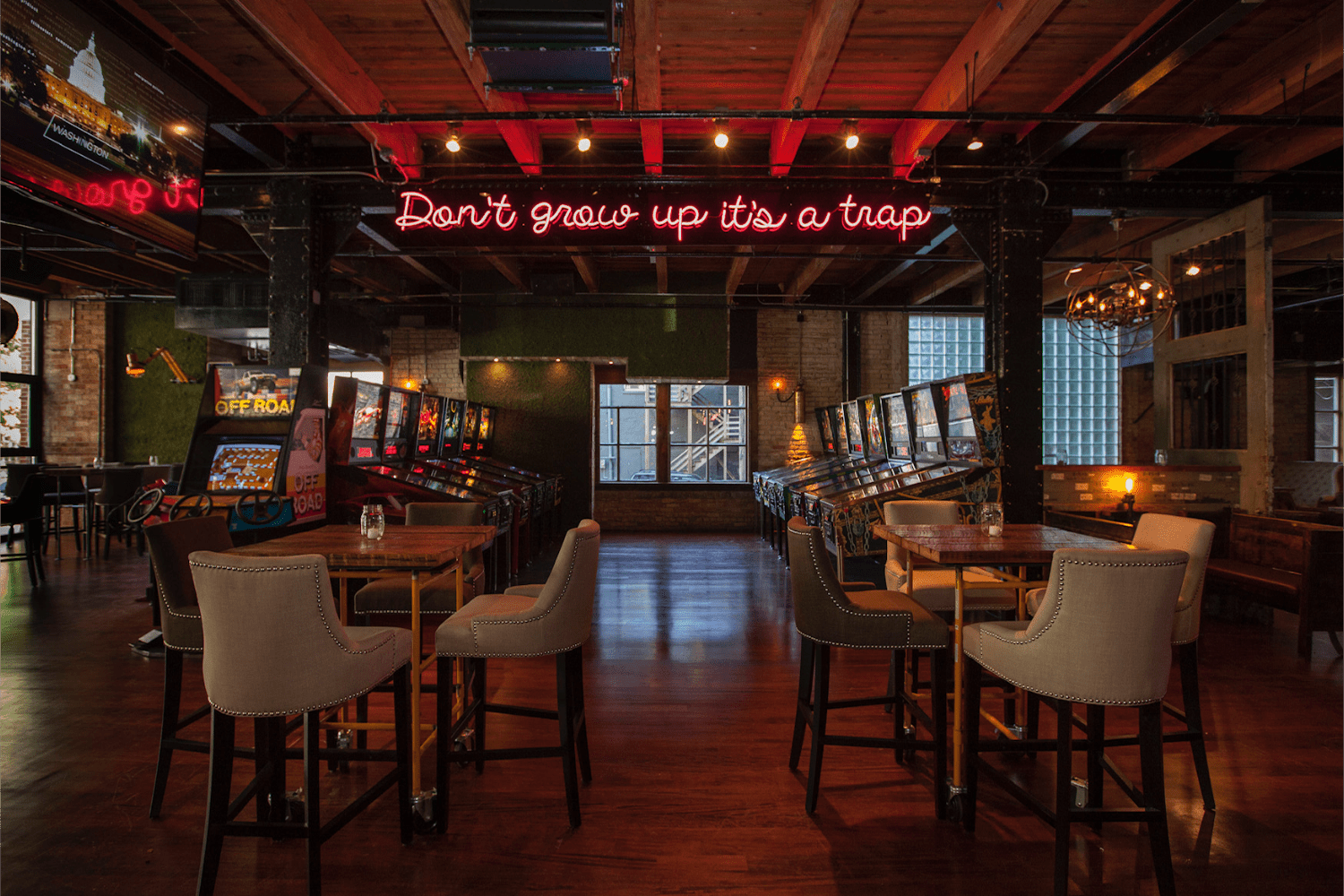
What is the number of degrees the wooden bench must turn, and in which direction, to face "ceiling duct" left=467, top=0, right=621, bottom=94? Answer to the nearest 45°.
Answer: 0° — it already faces it

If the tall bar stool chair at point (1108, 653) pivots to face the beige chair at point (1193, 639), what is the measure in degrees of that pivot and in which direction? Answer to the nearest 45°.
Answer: approximately 45° to its right

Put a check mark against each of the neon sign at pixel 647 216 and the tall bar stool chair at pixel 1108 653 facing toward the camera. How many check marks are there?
1

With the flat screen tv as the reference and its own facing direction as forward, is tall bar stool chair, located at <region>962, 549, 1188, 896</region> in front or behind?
in front

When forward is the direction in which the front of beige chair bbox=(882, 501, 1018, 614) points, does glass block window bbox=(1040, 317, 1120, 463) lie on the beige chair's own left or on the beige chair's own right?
on the beige chair's own left

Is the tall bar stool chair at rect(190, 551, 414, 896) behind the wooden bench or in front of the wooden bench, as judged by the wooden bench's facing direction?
in front

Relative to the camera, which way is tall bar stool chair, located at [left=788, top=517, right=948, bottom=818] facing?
to the viewer's right

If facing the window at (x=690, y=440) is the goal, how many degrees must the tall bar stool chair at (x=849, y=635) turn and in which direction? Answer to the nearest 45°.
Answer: approximately 90° to its left

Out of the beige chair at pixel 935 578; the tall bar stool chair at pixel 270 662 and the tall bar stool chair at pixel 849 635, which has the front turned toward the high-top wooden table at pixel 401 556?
the tall bar stool chair at pixel 270 662

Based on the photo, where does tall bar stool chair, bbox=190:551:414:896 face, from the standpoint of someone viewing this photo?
facing away from the viewer and to the right of the viewer

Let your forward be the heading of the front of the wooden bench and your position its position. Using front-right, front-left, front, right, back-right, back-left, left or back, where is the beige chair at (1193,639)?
front-left

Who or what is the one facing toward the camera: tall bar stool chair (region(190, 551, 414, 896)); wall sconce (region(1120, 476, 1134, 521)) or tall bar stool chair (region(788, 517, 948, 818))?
the wall sconce

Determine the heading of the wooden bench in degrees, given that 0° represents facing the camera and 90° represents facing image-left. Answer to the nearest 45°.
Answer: approximately 45°

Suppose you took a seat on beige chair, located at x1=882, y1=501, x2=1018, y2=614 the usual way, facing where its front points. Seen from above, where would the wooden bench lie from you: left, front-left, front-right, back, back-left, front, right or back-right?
left

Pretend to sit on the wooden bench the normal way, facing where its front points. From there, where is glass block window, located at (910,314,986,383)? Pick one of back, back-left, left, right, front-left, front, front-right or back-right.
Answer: right

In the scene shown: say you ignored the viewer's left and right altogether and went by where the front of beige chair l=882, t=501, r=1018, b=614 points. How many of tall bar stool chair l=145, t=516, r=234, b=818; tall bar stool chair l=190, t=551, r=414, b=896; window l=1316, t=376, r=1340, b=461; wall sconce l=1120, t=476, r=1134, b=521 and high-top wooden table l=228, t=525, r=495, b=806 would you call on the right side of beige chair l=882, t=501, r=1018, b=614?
3
